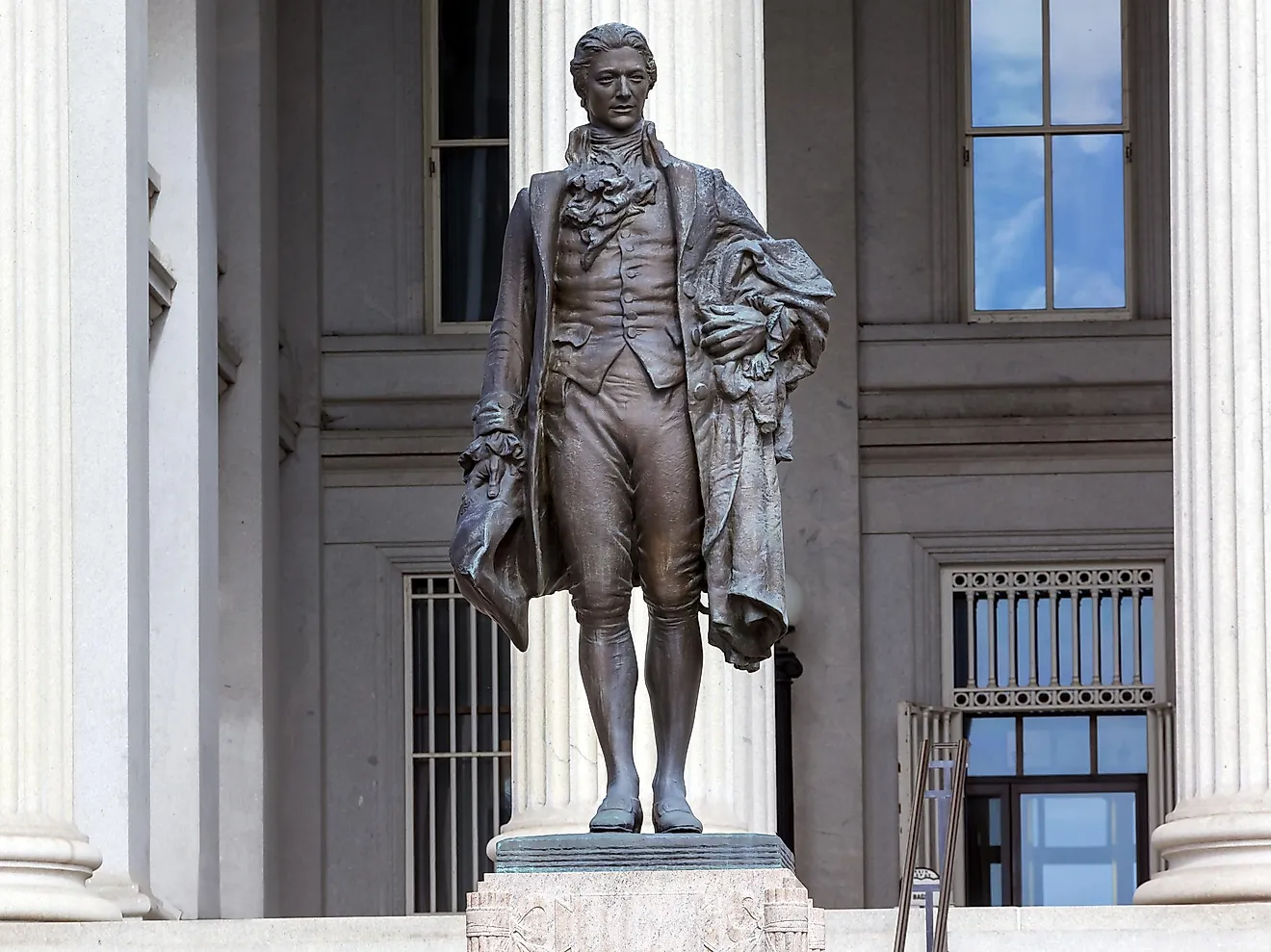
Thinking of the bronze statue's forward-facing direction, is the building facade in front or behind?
behind

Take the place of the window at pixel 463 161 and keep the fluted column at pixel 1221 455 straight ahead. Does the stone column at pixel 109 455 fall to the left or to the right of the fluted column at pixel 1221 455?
right

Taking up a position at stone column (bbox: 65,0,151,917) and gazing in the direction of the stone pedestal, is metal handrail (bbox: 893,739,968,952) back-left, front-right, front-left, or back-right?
front-left

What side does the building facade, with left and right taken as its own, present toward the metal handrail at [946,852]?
front

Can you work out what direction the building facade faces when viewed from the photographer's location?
facing the viewer

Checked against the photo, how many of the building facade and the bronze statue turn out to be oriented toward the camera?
2

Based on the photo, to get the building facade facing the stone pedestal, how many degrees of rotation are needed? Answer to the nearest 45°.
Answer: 0° — it already faces it

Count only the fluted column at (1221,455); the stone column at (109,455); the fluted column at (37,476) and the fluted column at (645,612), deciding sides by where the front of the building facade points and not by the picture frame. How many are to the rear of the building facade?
0

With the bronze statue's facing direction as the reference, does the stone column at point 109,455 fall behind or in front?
behind

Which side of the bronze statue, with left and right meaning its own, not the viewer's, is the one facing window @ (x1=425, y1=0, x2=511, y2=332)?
back

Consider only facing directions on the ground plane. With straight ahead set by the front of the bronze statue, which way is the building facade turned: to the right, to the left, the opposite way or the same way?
the same way

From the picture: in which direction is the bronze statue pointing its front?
toward the camera
